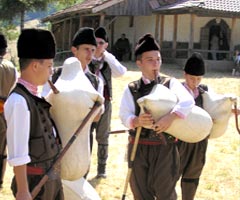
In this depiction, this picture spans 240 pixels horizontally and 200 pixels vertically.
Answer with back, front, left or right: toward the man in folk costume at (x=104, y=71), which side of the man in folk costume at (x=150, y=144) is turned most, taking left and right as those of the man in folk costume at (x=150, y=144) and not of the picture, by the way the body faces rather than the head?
back

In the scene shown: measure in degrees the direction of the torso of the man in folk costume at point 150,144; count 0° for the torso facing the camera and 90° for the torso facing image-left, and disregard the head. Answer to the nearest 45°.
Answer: approximately 0°

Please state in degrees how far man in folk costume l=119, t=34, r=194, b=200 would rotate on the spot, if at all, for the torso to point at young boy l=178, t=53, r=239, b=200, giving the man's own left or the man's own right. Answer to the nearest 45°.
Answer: approximately 135° to the man's own left

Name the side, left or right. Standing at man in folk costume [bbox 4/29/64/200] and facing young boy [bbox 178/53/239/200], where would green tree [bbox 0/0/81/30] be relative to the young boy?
left

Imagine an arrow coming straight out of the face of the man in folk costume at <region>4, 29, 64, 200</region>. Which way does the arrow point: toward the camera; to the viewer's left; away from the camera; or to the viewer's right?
to the viewer's right

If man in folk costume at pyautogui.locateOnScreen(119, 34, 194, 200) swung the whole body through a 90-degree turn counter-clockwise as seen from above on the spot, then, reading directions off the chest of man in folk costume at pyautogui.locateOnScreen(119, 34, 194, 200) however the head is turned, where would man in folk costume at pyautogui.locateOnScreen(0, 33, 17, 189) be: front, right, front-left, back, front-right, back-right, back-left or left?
back-left
